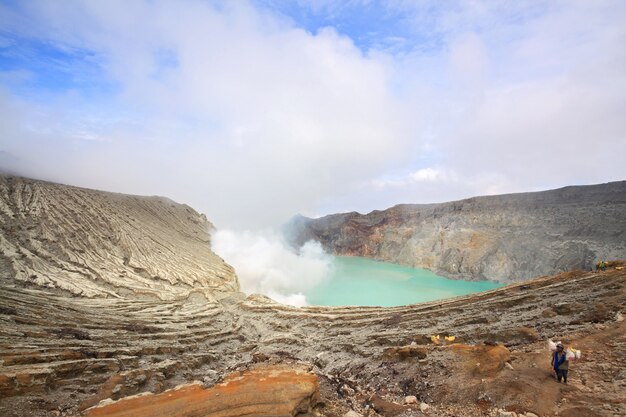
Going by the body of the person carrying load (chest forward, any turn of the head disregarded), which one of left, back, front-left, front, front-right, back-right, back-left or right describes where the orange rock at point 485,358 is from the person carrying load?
back-right

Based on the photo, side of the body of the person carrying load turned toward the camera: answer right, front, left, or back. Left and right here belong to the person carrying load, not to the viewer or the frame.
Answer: front

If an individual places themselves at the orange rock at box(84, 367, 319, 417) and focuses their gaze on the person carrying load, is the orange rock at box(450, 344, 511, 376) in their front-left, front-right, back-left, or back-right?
front-left

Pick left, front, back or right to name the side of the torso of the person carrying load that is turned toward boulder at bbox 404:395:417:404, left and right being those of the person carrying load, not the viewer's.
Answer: right

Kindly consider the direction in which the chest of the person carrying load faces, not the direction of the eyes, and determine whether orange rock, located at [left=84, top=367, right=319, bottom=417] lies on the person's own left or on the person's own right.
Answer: on the person's own right

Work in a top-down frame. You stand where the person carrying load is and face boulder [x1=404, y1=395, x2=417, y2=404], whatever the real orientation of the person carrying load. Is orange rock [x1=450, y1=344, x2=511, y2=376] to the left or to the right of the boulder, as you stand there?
right
